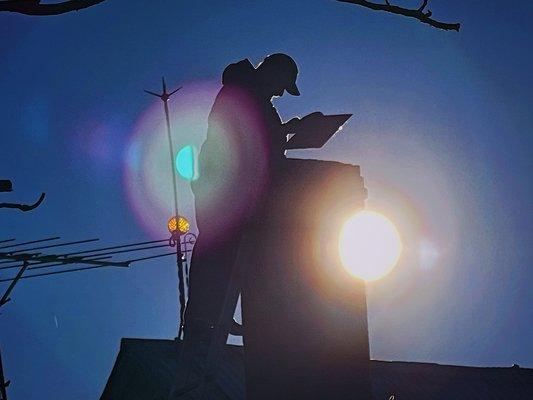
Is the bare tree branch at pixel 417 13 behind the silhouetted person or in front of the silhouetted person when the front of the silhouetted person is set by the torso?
in front

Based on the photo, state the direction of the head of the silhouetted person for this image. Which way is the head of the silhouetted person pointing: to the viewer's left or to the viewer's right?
to the viewer's right

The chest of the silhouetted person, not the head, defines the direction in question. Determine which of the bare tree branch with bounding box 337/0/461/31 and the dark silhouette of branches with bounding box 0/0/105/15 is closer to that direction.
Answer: the bare tree branch

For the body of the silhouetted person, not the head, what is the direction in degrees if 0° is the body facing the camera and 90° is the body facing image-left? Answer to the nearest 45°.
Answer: approximately 270°

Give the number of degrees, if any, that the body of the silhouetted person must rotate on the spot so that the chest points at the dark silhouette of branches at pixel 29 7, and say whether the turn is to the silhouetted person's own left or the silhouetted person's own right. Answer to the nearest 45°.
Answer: approximately 135° to the silhouetted person's own right

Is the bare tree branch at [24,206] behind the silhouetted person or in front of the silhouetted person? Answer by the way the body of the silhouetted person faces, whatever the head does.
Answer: behind
